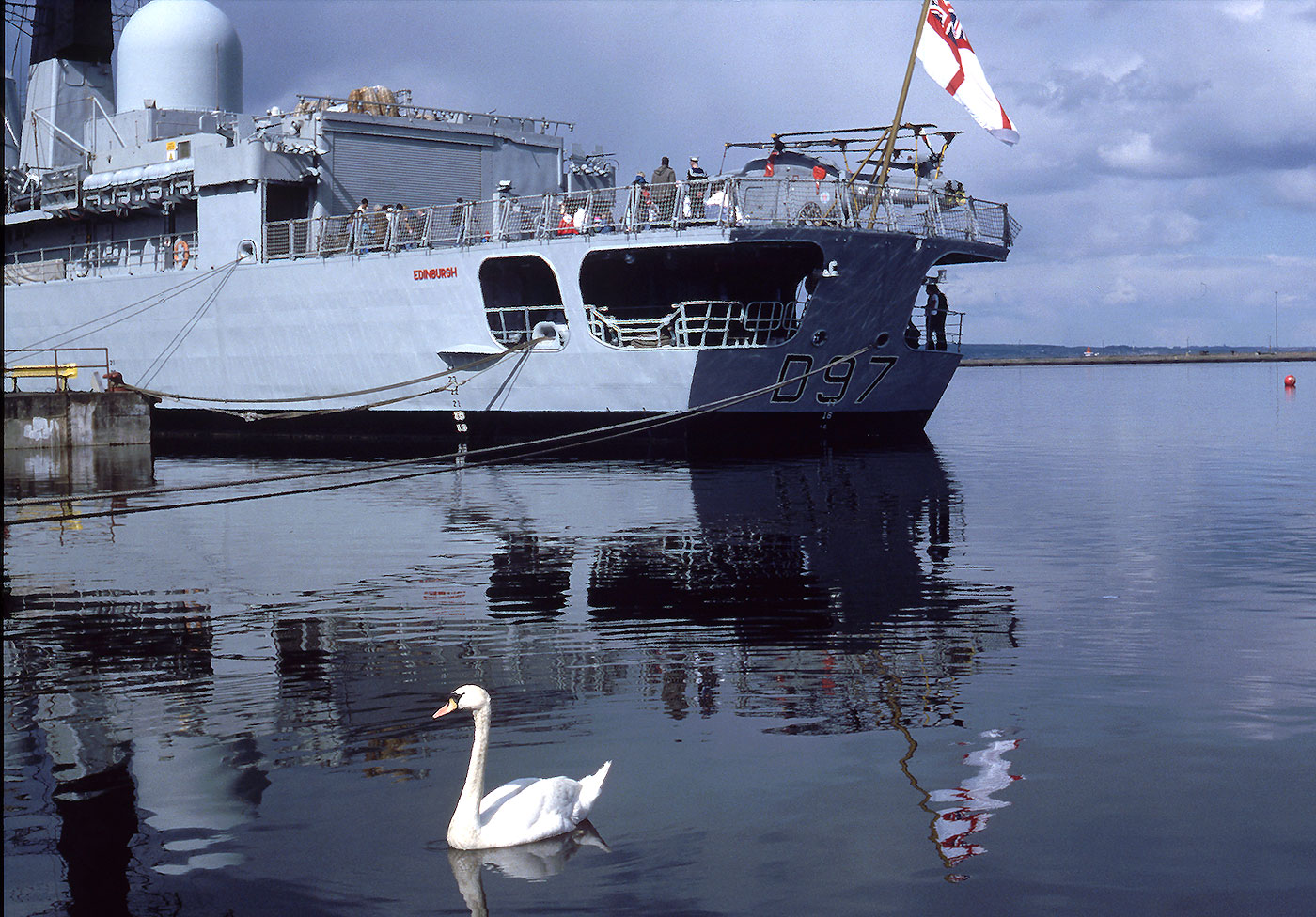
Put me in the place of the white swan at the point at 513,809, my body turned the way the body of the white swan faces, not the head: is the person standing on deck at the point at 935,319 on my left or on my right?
on my right

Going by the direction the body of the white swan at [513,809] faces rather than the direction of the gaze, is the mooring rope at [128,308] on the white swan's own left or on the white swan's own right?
on the white swan's own right

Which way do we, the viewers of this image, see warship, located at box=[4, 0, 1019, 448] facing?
facing away from the viewer and to the left of the viewer

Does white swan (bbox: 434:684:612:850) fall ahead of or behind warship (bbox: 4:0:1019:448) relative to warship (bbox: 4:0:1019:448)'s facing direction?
behind

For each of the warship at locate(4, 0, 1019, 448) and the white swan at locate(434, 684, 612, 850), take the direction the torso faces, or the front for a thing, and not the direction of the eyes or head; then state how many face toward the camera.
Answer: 0

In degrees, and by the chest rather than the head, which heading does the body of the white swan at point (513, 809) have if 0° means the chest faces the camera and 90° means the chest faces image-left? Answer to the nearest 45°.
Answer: approximately 90°

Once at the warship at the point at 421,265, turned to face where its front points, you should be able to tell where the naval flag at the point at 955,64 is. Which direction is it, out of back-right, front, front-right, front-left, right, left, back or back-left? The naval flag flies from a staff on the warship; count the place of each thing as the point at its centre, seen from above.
back

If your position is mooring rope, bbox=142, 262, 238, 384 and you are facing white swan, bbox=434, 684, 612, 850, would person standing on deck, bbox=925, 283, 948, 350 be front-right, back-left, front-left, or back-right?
front-left

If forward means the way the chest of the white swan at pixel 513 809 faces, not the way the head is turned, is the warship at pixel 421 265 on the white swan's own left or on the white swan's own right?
on the white swan's own right

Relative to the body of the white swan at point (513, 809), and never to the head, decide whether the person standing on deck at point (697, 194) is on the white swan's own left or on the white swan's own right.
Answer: on the white swan's own right

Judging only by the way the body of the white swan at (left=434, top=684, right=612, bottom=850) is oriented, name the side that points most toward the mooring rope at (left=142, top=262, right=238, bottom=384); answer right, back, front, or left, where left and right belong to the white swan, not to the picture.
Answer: right
